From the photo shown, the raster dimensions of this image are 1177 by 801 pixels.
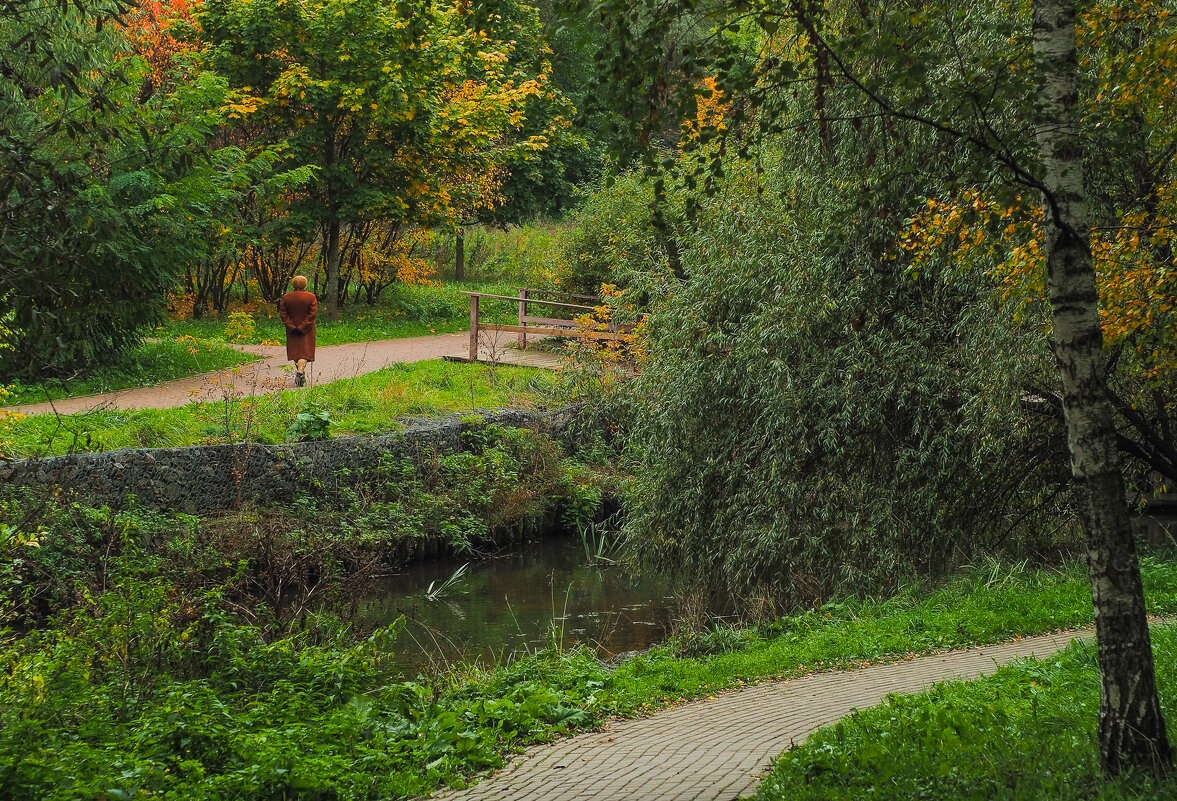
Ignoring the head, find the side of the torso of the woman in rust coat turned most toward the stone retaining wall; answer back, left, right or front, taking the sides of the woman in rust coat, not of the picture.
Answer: back

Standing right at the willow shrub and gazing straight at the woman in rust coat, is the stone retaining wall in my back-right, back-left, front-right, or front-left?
front-left

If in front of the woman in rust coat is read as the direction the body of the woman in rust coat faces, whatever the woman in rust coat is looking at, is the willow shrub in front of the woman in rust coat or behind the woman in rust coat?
behind

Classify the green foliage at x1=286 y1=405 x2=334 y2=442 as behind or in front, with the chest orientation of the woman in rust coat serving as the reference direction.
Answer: behind

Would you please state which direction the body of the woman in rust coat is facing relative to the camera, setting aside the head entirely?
away from the camera

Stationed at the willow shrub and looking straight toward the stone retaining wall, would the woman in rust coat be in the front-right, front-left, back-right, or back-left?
front-right
